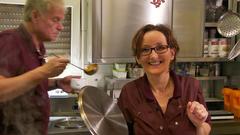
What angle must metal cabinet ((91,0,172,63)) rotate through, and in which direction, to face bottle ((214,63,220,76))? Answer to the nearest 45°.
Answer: approximately 135° to its left

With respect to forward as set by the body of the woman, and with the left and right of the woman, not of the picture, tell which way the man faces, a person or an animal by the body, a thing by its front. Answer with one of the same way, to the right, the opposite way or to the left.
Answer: to the left

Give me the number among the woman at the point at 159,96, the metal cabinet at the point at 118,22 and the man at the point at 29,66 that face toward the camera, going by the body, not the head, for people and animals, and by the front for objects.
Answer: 2

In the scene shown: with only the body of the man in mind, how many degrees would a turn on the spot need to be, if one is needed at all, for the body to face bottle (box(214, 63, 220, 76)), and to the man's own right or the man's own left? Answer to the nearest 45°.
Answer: approximately 45° to the man's own left

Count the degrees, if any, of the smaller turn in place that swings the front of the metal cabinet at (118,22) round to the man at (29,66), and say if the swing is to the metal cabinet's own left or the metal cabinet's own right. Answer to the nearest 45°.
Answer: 0° — it already faces them

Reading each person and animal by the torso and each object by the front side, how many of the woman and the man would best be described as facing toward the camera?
1

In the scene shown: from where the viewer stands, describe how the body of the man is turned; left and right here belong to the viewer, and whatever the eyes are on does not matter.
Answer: facing to the right of the viewer
